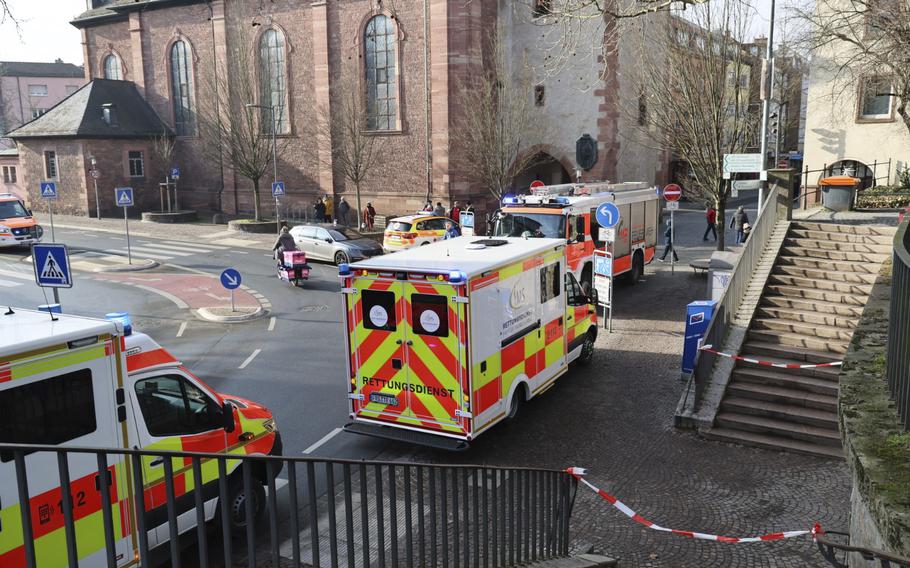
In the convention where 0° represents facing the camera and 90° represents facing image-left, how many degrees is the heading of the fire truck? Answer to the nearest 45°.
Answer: approximately 45°

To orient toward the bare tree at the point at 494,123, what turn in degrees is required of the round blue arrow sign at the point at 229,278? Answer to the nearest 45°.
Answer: approximately 135° to its left

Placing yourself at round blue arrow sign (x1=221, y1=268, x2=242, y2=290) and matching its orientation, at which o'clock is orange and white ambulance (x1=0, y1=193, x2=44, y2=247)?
The orange and white ambulance is roughly at 5 o'clock from the round blue arrow sign.

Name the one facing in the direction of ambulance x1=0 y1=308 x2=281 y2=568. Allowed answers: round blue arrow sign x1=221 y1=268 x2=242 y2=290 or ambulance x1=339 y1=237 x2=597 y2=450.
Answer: the round blue arrow sign

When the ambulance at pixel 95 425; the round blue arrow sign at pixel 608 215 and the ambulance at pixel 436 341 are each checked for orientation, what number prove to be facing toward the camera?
1

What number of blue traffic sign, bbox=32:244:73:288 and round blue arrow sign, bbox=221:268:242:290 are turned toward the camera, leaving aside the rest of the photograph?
2

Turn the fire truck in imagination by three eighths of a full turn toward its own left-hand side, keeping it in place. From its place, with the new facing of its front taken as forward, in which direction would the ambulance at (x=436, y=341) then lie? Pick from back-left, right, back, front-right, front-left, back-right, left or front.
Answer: right

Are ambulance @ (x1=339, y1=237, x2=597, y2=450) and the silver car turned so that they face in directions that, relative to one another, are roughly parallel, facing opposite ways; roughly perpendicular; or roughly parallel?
roughly perpendicular

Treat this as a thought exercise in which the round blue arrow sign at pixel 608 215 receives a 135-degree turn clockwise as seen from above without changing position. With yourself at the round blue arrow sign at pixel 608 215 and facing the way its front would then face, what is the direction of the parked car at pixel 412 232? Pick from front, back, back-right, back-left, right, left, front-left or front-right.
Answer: front

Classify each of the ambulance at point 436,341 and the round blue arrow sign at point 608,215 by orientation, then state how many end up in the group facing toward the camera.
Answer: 1

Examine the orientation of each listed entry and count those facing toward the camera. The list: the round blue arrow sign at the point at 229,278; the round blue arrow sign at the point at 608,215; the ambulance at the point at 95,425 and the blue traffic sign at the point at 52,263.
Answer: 3

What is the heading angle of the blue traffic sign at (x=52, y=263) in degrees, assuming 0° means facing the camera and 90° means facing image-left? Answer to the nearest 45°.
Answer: approximately 0°

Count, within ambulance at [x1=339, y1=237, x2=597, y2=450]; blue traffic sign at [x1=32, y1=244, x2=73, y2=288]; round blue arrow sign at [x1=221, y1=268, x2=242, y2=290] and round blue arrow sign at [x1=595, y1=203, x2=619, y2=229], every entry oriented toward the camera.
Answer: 3

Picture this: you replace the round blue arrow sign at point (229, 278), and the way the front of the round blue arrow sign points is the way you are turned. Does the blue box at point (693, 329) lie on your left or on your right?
on your left

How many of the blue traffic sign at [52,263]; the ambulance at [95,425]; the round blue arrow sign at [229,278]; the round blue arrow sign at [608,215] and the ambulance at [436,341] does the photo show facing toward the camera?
3

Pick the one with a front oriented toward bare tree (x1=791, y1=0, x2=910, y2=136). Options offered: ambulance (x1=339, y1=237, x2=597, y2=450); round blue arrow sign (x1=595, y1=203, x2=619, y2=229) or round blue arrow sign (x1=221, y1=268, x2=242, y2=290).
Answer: the ambulance
